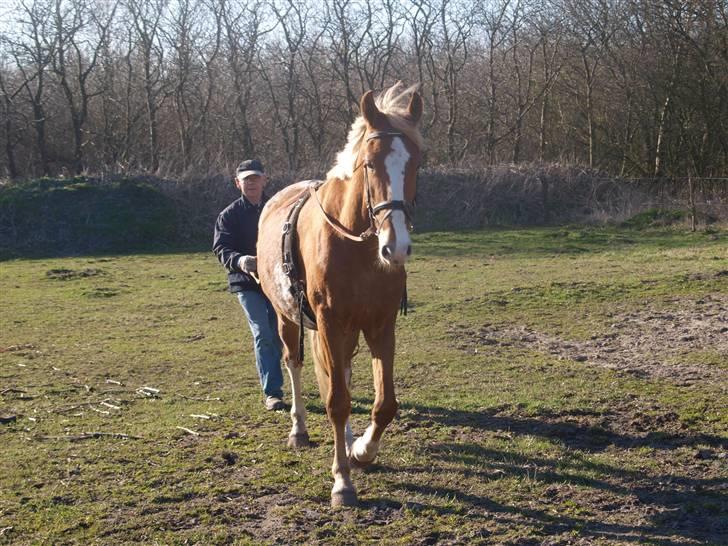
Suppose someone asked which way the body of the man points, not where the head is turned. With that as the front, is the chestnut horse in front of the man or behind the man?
in front

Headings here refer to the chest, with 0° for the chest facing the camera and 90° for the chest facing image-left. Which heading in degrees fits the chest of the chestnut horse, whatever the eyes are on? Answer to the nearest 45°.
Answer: approximately 315°

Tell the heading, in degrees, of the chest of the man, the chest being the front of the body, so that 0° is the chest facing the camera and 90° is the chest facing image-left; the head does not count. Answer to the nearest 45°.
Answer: approximately 315°

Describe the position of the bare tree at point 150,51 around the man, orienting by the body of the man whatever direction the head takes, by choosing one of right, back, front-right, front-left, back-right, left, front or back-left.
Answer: back-left
